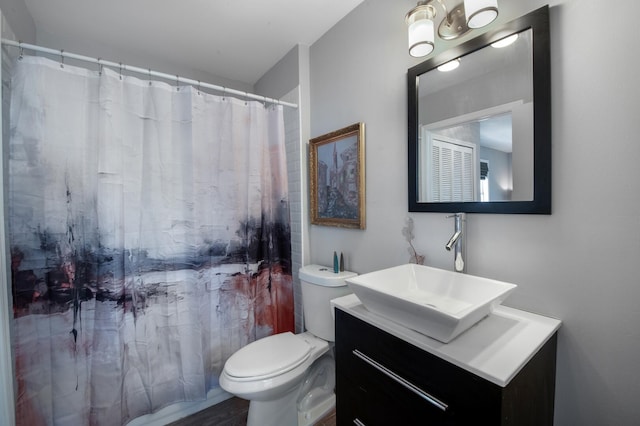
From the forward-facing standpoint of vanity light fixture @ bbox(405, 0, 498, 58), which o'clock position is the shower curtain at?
The shower curtain is roughly at 1 o'clock from the vanity light fixture.

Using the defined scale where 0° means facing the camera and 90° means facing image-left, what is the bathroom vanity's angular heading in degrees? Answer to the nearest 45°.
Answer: approximately 45°

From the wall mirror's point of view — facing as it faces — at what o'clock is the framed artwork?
The framed artwork is roughly at 2 o'clock from the wall mirror.

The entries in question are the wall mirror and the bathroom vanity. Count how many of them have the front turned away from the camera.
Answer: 0

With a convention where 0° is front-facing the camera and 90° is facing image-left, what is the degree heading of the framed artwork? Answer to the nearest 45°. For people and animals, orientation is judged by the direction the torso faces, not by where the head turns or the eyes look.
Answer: approximately 45°

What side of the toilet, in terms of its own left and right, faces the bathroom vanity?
left
